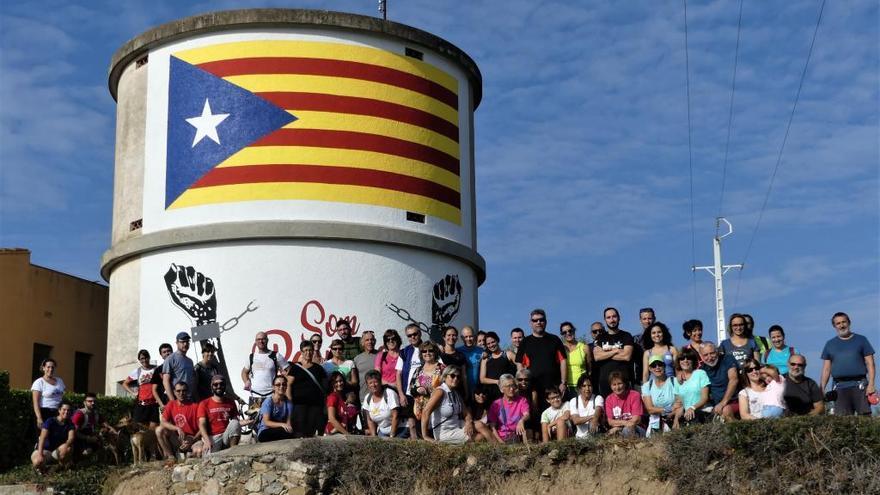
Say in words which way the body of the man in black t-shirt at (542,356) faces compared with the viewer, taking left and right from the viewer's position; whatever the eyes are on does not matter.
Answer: facing the viewer

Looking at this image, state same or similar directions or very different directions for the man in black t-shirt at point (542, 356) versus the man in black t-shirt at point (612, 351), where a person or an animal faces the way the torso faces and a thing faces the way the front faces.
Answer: same or similar directions

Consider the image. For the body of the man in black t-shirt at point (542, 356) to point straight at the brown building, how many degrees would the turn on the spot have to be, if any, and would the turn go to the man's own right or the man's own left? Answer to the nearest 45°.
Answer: approximately 135° to the man's own right

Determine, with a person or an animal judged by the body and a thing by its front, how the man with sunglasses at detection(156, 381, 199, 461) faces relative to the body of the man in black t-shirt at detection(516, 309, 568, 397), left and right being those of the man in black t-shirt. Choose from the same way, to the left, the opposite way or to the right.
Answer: the same way

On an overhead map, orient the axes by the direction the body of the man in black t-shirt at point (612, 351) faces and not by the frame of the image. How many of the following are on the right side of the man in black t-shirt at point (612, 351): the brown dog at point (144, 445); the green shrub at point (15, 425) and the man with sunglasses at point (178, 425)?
3

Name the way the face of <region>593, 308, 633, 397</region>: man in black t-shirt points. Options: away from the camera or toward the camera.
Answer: toward the camera

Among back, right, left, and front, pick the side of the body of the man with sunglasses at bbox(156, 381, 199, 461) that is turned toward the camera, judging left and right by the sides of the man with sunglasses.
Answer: front

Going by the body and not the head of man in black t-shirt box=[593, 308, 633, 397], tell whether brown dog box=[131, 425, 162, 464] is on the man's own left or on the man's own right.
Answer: on the man's own right

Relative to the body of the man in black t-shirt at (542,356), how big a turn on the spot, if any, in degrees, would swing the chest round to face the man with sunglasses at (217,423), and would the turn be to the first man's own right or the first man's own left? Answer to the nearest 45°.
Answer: approximately 90° to the first man's own right

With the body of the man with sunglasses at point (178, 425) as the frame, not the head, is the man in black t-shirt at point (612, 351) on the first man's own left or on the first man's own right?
on the first man's own left

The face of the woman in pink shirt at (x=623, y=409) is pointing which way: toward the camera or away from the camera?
toward the camera

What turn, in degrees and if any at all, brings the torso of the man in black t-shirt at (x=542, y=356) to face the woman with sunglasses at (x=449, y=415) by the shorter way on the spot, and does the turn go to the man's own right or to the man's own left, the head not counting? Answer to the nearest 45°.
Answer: approximately 90° to the man's own right

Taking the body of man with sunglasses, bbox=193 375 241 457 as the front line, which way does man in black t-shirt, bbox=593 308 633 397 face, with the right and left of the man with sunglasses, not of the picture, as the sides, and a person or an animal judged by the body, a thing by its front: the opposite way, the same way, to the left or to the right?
the same way

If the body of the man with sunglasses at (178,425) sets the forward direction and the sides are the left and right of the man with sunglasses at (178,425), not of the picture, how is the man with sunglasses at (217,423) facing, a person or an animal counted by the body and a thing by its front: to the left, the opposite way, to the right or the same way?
the same way

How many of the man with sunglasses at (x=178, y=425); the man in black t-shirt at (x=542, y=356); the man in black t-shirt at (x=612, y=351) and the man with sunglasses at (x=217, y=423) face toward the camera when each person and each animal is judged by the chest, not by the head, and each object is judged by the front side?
4

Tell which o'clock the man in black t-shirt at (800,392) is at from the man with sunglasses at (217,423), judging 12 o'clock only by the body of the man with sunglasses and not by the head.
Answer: The man in black t-shirt is roughly at 10 o'clock from the man with sunglasses.

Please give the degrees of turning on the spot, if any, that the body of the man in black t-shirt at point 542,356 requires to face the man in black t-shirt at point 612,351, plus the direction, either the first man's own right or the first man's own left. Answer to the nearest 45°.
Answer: approximately 90° to the first man's own left

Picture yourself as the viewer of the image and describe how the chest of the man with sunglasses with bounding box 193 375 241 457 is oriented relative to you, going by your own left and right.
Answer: facing the viewer

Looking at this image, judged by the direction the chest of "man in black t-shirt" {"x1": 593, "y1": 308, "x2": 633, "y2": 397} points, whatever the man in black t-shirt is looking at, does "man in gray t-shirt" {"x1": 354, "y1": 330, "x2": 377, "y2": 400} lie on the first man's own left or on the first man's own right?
on the first man's own right

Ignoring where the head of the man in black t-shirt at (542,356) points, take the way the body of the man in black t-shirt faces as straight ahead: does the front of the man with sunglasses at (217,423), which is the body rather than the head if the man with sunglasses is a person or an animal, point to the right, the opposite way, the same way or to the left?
the same way
